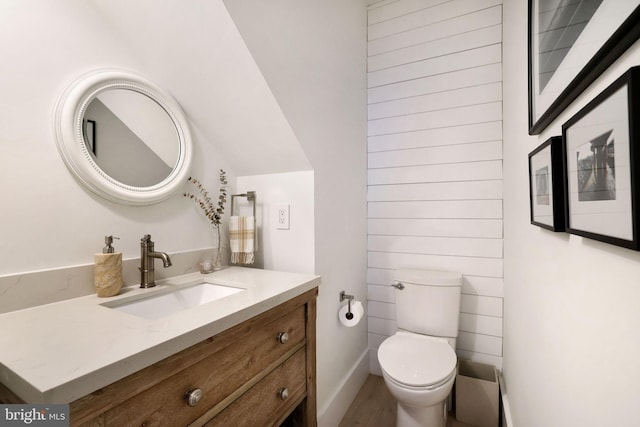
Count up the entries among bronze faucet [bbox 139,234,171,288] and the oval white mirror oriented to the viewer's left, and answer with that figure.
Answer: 0

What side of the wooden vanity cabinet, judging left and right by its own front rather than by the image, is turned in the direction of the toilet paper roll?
left

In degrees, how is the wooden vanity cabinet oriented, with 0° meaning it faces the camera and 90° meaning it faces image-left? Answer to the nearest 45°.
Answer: approximately 315°

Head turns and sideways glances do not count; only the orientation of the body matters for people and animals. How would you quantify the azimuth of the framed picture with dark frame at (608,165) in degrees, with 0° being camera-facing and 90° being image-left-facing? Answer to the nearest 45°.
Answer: approximately 45°

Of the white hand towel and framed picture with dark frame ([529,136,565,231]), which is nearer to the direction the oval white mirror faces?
the framed picture with dark frame

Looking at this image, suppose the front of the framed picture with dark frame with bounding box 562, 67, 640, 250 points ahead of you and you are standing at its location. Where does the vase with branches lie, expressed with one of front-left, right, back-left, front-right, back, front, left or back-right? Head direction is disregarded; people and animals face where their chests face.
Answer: front-right

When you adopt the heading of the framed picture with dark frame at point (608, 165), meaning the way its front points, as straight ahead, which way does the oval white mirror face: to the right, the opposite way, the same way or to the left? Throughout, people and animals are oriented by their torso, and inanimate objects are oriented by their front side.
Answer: the opposite way

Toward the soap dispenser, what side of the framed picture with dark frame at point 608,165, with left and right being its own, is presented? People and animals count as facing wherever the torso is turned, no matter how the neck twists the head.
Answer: front

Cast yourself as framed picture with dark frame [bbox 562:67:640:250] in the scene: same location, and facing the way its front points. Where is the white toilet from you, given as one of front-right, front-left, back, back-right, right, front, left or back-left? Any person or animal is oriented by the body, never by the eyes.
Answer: right

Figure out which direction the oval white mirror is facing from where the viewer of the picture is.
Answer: facing the viewer and to the right of the viewer

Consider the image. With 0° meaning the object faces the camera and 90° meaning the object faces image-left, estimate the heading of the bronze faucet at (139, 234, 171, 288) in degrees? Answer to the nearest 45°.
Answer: approximately 315°

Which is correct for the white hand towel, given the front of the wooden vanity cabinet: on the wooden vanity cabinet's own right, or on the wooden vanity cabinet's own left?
on the wooden vanity cabinet's own left
